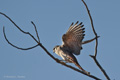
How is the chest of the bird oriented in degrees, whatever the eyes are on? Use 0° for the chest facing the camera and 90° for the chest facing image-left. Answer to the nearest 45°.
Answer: approximately 90°
